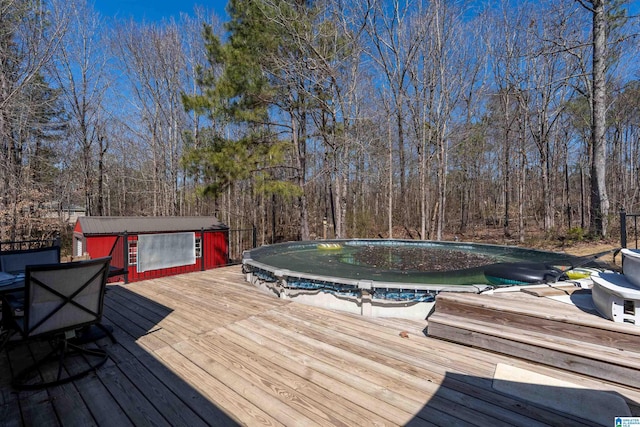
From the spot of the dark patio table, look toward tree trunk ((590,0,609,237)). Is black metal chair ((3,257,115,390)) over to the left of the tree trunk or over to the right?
right

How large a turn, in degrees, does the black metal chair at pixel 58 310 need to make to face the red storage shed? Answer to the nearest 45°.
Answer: approximately 45° to its right

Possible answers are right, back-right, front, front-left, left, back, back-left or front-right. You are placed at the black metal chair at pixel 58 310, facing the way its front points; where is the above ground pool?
back-right

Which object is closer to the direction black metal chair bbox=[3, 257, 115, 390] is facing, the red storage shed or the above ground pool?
the red storage shed

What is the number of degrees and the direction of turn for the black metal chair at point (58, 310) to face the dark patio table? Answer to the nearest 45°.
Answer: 0° — it already faces it

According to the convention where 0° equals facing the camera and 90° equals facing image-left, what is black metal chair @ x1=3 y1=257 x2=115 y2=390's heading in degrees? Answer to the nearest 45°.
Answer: approximately 135°

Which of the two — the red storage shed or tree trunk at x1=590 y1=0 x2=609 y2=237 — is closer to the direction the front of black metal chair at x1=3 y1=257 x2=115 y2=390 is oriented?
the red storage shed
